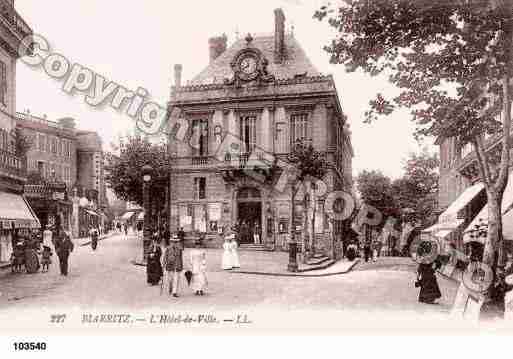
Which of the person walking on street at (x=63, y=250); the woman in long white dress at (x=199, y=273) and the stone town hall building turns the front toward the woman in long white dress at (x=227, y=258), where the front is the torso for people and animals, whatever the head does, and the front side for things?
the stone town hall building

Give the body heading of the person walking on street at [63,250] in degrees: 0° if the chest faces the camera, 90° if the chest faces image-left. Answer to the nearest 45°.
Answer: approximately 0°

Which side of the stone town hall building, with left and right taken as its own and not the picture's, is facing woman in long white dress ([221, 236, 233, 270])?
front

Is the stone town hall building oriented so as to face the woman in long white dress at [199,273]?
yes

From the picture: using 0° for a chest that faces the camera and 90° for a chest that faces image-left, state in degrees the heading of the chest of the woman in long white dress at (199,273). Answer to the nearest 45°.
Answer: approximately 0°

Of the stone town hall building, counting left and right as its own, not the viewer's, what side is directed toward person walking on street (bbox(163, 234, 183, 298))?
front

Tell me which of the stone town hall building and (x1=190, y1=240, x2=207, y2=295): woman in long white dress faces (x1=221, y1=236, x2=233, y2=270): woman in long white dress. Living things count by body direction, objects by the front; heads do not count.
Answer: the stone town hall building
